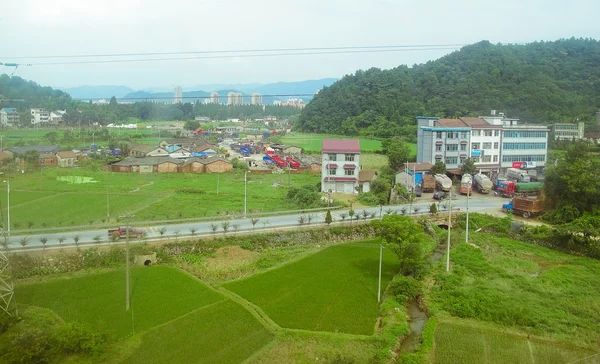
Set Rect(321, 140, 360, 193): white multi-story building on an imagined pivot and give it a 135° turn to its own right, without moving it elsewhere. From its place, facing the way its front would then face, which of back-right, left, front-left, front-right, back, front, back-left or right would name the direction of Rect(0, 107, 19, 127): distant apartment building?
front-left

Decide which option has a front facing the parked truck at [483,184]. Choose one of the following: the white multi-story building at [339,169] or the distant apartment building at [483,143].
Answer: the distant apartment building

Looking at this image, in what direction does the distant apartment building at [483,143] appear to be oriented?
toward the camera

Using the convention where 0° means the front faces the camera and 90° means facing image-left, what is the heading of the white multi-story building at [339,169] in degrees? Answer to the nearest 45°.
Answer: approximately 0°

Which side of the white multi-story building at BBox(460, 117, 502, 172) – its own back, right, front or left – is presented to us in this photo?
front

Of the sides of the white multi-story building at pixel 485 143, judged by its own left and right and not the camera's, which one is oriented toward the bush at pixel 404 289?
front

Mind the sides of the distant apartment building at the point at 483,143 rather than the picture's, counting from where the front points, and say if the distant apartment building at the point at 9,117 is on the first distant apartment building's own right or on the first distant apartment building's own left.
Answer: on the first distant apartment building's own right

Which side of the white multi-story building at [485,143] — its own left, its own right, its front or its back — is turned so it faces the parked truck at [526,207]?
front

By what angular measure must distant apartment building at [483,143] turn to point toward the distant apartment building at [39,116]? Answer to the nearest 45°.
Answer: approximately 90° to its right

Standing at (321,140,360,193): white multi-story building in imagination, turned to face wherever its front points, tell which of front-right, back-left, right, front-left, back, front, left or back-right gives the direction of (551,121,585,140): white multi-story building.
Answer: back-left

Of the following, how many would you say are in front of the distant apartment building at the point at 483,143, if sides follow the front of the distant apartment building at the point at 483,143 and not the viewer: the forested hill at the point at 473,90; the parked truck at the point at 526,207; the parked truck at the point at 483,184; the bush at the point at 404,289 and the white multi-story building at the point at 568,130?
3

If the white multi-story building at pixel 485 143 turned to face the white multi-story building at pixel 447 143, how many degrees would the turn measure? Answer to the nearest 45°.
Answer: approximately 45° to its right
